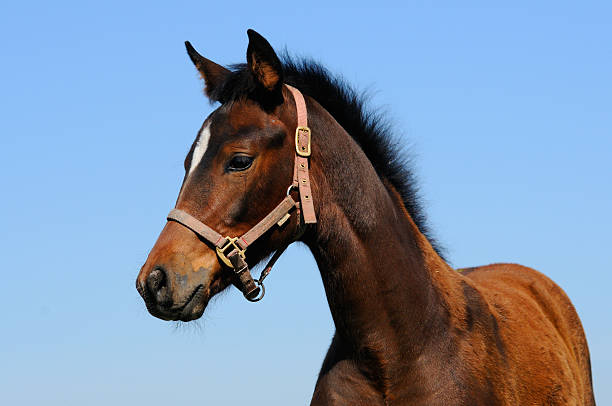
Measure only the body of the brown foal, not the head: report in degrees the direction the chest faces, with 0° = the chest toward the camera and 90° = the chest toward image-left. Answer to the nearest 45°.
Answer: approximately 45°
